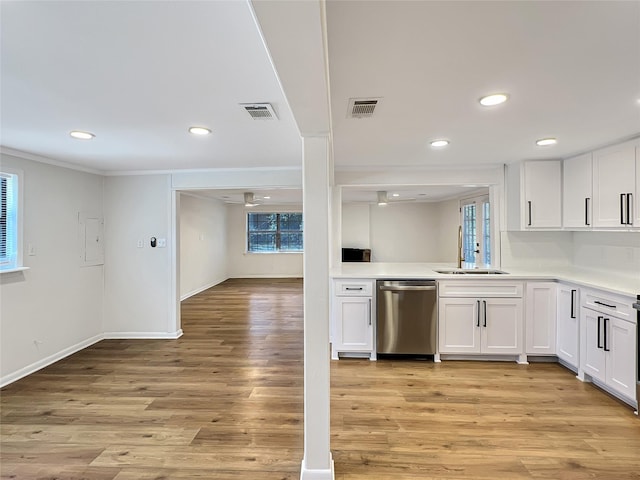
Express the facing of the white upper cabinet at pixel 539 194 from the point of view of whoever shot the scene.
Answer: facing the viewer

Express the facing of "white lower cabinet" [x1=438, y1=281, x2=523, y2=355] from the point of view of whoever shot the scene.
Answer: facing the viewer

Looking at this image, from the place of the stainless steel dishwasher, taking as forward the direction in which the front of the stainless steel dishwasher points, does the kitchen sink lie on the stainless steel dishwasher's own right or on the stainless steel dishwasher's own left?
on the stainless steel dishwasher's own left

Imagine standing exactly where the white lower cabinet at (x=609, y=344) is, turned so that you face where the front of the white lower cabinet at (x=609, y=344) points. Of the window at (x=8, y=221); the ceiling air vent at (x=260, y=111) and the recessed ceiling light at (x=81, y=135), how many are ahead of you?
3

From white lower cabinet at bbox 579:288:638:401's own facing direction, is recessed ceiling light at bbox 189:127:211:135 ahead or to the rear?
ahead

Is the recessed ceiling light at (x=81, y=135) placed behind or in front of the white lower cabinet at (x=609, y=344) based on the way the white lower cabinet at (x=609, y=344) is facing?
in front

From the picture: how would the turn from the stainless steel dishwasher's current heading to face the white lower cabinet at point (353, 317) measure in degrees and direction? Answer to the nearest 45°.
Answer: approximately 90° to its right

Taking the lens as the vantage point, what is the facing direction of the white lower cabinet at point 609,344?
facing the viewer and to the left of the viewer

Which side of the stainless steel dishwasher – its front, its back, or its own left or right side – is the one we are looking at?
front

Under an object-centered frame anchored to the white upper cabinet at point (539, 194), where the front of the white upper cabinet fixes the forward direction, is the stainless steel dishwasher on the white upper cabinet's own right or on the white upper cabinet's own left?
on the white upper cabinet's own right

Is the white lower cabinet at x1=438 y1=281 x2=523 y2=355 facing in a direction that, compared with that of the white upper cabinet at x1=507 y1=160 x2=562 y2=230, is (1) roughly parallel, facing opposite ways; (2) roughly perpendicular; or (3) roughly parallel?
roughly parallel

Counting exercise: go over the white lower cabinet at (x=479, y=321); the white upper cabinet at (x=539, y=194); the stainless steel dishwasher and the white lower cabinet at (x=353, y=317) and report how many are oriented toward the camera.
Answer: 4

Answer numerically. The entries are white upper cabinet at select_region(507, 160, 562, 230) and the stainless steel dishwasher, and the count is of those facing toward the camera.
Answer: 2

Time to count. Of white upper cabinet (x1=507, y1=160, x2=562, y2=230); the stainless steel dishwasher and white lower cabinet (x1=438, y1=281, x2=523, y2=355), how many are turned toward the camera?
3

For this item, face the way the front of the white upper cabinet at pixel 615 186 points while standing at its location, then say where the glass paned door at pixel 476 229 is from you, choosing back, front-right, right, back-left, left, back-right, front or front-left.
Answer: right
